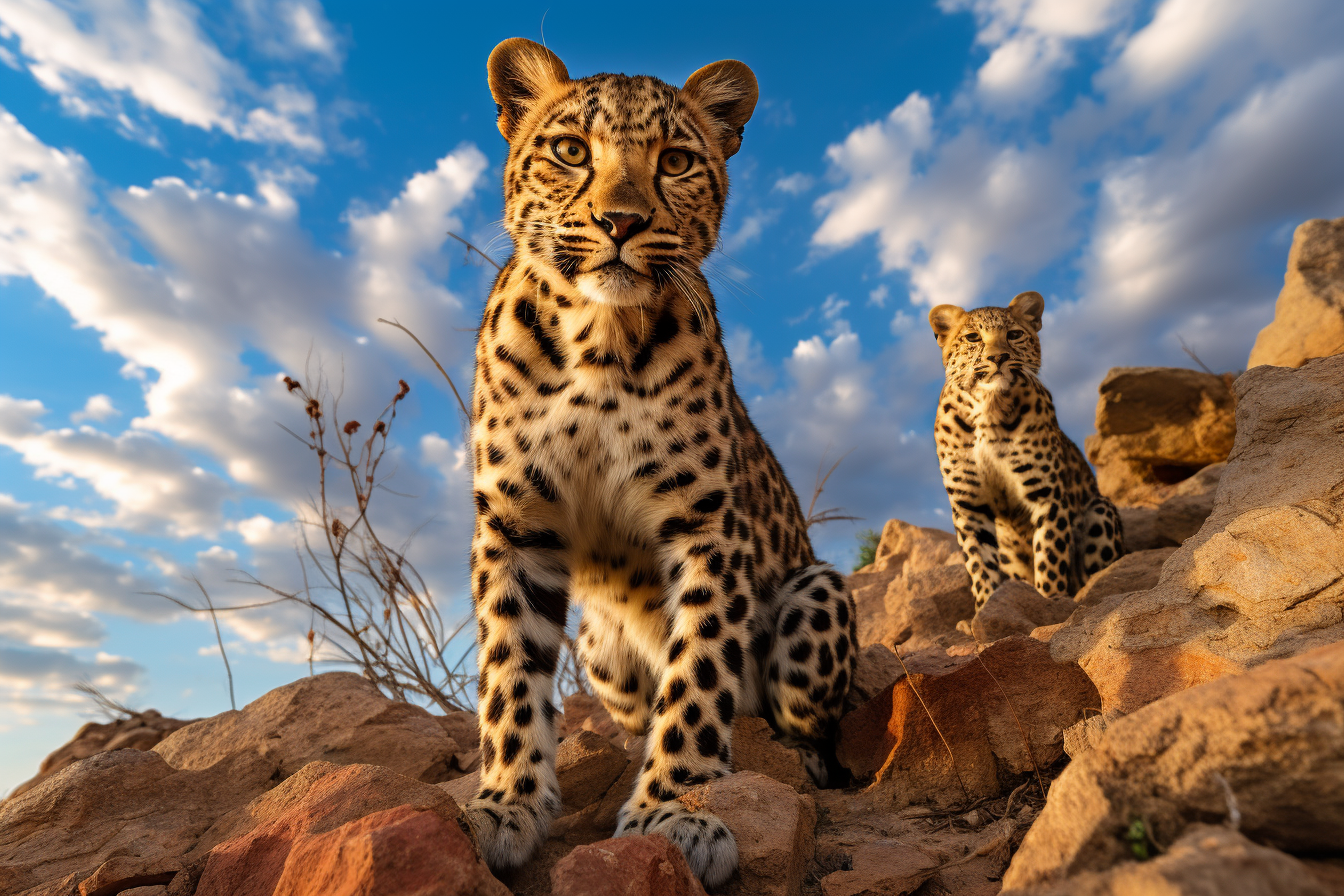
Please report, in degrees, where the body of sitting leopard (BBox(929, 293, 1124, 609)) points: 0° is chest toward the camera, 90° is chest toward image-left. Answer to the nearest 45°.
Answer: approximately 45°

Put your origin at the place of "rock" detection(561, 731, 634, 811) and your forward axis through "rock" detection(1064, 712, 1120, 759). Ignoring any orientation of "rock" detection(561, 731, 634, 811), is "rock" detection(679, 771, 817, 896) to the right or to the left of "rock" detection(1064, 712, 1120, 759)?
right

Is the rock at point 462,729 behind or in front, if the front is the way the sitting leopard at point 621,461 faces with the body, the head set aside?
behind

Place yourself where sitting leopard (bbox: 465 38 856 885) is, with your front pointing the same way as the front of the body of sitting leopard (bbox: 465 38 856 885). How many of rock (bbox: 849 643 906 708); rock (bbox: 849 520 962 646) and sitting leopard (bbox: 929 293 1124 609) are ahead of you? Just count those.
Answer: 0

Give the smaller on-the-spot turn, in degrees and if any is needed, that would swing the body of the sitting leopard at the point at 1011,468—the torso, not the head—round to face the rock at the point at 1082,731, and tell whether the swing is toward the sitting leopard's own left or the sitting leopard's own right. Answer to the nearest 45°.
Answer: approximately 45° to the sitting leopard's own left

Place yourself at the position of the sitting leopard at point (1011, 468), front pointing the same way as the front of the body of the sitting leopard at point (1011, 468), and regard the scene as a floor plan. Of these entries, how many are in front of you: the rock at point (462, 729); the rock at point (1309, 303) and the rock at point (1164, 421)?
1

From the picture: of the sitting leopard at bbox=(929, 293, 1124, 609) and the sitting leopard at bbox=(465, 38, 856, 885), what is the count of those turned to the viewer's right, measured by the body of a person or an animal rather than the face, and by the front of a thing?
0

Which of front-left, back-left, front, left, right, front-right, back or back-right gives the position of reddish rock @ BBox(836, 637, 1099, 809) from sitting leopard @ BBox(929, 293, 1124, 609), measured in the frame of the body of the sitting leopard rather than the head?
front-left

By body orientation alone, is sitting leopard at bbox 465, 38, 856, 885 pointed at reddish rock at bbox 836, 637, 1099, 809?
no

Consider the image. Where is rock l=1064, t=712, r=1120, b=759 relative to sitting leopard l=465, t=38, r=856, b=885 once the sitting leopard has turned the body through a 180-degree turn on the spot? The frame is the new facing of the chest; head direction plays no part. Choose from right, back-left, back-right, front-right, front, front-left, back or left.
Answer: right

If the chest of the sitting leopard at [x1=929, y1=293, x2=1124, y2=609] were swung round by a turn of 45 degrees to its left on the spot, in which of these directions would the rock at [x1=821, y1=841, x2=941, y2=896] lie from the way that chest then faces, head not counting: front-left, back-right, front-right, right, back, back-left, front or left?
front

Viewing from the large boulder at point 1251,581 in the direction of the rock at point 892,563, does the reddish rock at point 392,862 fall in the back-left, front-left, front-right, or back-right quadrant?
back-left

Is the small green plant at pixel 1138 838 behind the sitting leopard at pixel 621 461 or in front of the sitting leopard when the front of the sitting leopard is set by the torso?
in front

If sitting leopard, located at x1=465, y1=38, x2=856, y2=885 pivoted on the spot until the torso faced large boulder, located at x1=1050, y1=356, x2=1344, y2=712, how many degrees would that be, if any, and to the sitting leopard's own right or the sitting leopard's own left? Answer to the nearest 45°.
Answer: approximately 90° to the sitting leopard's own left

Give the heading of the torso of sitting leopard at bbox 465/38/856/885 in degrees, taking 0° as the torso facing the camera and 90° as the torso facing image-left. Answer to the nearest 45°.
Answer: approximately 0°
